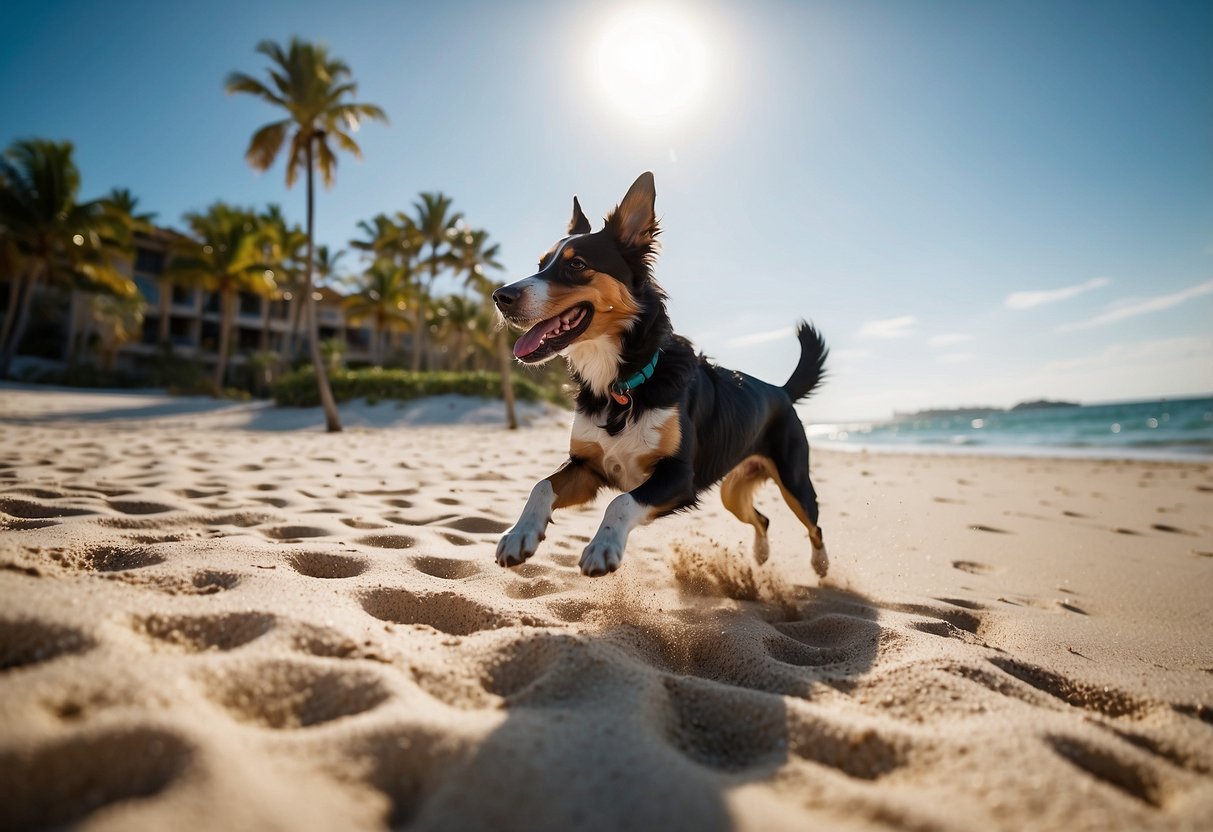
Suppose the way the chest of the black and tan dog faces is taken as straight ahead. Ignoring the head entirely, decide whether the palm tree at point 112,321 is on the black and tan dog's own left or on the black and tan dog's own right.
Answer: on the black and tan dog's own right

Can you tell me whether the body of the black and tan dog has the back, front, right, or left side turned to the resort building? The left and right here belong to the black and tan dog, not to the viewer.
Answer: right

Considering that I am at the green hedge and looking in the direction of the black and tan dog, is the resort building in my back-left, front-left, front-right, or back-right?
back-right

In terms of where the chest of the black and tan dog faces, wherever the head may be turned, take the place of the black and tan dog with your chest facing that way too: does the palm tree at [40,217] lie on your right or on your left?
on your right

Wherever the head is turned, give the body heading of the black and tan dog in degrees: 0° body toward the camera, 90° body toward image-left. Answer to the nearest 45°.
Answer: approximately 45°

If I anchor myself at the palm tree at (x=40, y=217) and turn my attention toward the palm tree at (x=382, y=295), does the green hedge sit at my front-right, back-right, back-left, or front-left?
front-right

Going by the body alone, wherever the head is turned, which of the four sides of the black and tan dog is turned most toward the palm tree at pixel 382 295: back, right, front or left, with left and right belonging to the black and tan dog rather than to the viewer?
right

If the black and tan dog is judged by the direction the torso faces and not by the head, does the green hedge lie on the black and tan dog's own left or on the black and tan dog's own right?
on the black and tan dog's own right

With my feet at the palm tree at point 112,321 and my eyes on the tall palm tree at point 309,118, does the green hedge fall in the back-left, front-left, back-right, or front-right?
front-left

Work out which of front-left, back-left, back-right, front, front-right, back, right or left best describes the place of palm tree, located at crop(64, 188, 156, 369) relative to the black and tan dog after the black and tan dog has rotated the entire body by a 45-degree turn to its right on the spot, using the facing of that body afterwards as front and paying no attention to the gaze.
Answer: front-right
